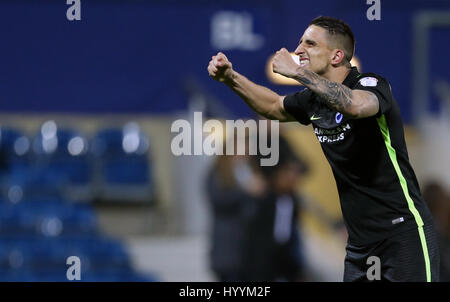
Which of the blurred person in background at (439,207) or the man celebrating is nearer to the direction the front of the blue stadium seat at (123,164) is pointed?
the man celebrating

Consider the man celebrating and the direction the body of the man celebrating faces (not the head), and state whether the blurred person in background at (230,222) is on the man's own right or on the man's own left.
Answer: on the man's own right

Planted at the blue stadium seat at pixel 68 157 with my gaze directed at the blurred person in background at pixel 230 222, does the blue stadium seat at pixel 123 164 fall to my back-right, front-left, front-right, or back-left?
front-left

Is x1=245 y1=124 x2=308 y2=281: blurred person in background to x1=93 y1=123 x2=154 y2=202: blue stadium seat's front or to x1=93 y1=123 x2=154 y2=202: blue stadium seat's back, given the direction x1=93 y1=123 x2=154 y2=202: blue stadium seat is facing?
to the front

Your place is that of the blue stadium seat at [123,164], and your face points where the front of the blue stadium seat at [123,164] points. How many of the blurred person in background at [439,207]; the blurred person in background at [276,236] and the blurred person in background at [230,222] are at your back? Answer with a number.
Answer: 0

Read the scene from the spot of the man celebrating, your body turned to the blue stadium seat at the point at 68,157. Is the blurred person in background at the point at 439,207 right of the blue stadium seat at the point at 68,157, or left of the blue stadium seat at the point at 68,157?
right

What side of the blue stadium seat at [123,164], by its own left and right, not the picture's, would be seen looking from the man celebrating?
front

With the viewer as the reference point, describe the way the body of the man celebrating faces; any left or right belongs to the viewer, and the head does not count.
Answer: facing the viewer and to the left of the viewer

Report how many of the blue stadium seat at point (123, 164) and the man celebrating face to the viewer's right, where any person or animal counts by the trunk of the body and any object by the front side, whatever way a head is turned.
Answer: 0

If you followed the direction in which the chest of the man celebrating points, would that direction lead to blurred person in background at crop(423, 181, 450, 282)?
no

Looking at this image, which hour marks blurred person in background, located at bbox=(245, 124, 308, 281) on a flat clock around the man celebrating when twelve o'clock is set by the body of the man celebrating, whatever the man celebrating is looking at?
The blurred person in background is roughly at 4 o'clock from the man celebrating.

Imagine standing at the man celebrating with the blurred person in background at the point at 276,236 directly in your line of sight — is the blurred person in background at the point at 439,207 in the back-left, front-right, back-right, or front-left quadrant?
front-right

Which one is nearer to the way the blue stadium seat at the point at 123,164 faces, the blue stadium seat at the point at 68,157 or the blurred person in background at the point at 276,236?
the blurred person in background

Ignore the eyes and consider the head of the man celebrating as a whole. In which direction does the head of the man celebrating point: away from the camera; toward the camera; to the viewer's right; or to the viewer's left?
to the viewer's left

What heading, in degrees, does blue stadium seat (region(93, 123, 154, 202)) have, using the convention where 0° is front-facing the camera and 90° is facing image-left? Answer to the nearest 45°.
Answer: approximately 0°

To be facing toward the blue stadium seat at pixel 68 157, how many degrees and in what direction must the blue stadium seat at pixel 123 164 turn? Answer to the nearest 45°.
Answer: approximately 90° to its right

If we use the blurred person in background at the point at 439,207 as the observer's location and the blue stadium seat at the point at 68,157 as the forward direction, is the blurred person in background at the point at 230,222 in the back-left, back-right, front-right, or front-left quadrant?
front-left
